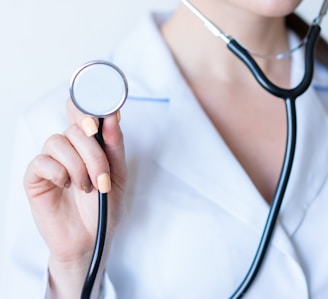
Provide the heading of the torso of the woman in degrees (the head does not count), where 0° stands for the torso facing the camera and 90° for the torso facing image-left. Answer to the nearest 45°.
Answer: approximately 315°
